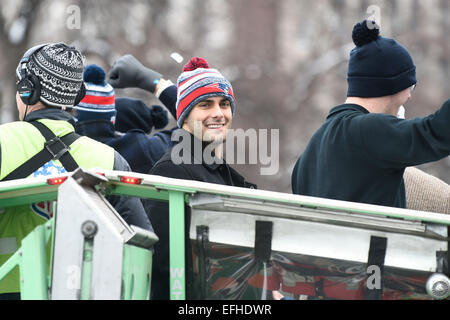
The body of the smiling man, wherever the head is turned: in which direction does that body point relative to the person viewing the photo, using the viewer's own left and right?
facing the viewer and to the right of the viewer

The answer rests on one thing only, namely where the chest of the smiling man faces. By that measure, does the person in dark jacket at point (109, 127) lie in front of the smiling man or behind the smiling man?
behind

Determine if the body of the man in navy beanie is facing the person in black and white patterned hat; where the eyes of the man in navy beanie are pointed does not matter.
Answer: no

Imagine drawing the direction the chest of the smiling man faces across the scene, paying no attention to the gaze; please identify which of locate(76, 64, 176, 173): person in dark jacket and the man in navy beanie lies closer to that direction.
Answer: the man in navy beanie

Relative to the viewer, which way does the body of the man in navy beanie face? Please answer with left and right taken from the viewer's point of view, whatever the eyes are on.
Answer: facing away from the viewer and to the right of the viewer

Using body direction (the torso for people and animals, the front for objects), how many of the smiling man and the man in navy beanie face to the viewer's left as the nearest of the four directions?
0

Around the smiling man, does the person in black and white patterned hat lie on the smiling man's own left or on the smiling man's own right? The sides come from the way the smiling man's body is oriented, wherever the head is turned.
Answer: on the smiling man's own right

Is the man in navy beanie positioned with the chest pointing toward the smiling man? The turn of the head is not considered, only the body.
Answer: no

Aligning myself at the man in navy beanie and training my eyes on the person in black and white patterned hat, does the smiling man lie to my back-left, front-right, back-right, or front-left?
front-right

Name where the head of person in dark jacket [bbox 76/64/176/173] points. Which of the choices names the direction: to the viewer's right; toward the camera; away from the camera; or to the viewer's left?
away from the camera
